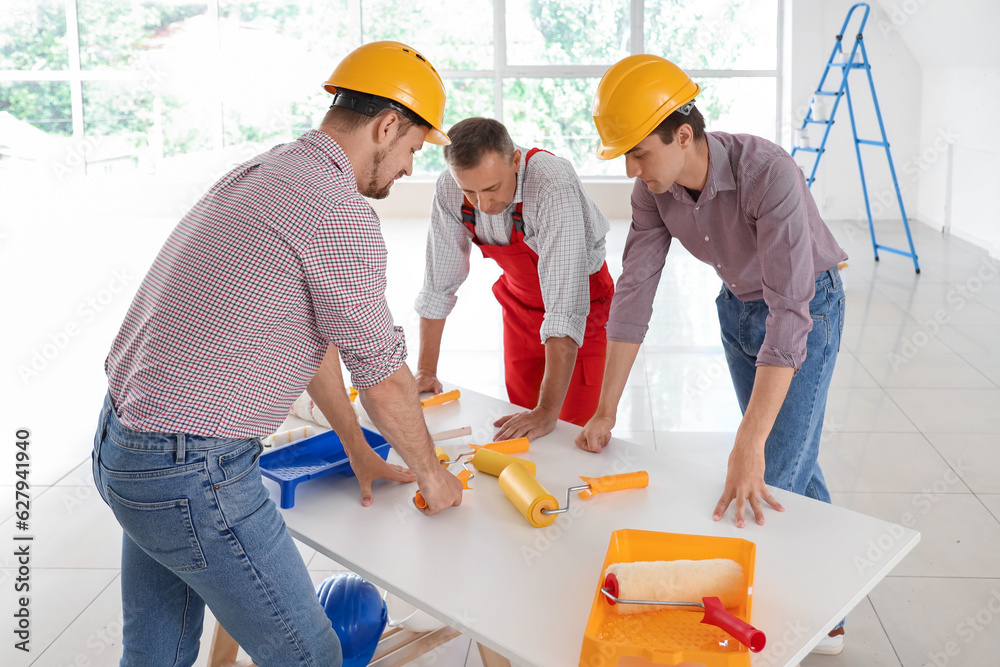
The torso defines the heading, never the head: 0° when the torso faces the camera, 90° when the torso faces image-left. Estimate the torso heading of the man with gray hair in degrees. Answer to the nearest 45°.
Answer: approximately 45°

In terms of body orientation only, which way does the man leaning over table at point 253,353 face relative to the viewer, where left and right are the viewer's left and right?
facing away from the viewer and to the right of the viewer

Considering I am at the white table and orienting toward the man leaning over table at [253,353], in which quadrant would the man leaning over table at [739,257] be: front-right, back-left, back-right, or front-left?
back-right

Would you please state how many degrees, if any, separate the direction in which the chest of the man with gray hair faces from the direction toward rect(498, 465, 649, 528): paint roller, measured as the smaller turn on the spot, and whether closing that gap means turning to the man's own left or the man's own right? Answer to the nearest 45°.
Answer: approximately 45° to the man's own left

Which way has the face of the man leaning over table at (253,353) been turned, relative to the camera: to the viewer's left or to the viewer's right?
to the viewer's right

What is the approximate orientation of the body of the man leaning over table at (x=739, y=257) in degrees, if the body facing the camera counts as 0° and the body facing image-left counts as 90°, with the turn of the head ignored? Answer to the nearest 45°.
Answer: approximately 45°
